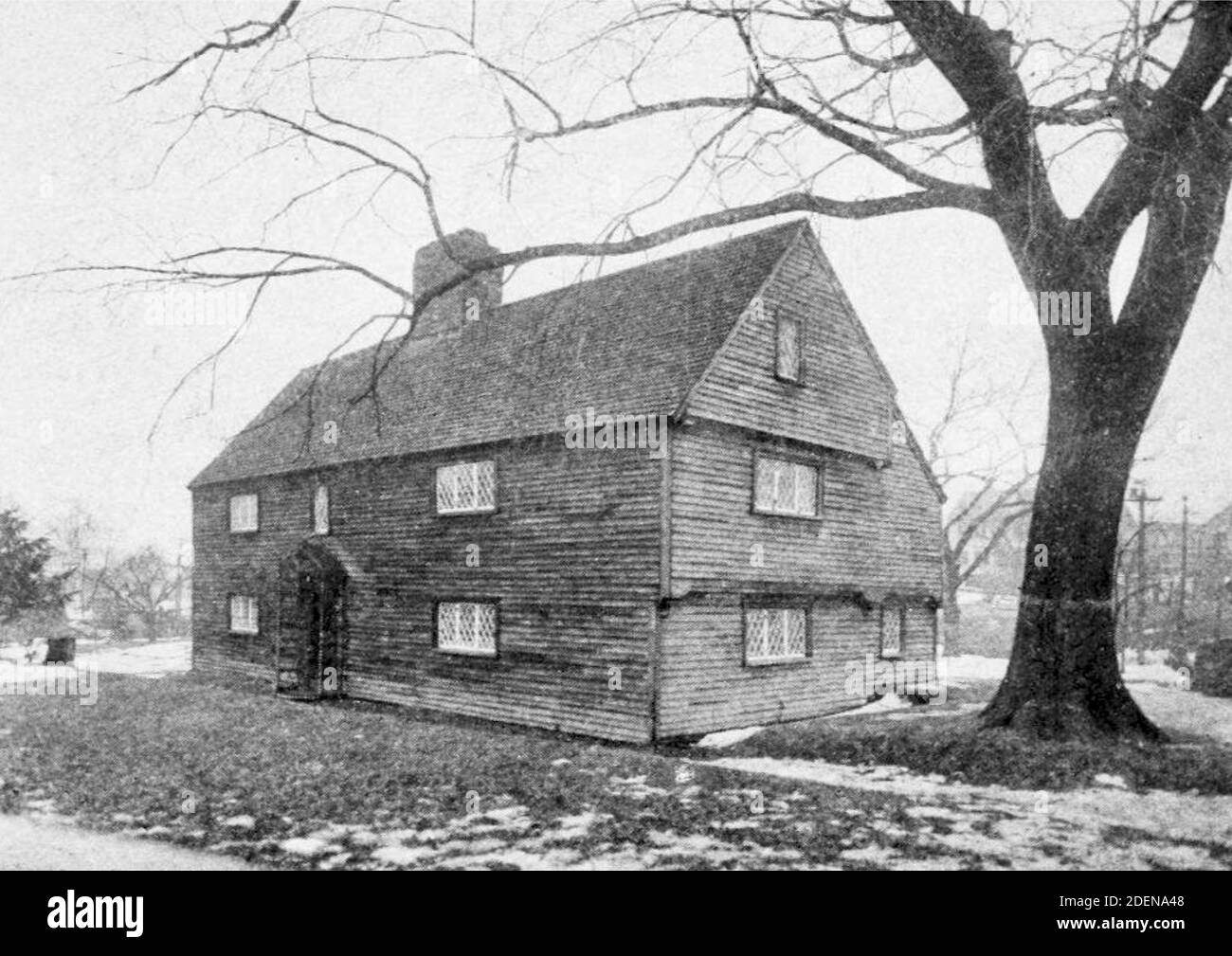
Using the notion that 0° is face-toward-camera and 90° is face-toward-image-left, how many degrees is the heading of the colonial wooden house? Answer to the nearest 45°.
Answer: approximately 45°

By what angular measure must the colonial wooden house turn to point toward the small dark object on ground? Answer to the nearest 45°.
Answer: approximately 90° to its right
